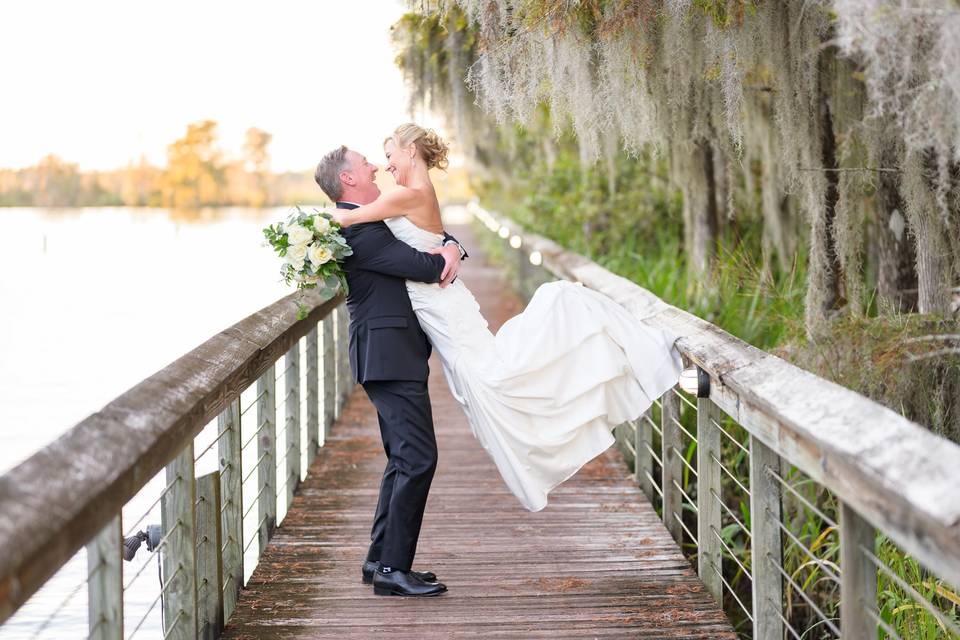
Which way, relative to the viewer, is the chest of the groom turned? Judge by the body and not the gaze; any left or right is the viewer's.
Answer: facing to the right of the viewer

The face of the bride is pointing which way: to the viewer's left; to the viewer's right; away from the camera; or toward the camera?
to the viewer's left

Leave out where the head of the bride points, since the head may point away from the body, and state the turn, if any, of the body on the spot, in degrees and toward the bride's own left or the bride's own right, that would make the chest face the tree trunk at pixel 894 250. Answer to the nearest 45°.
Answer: approximately 135° to the bride's own right

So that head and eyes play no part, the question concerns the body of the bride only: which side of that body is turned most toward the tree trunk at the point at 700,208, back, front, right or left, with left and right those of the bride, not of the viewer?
right

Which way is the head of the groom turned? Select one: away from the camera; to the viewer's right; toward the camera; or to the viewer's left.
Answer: to the viewer's right

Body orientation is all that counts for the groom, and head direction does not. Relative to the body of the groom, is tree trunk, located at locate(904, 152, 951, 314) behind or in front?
in front

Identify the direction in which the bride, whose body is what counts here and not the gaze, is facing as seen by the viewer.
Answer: to the viewer's left
